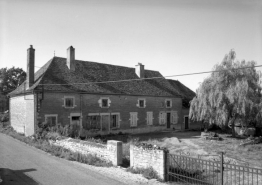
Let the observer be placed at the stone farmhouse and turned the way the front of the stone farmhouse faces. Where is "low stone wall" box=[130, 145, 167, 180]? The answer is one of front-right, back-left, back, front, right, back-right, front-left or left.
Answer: front-right

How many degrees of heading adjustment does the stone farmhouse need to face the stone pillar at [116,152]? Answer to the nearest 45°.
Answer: approximately 45° to its right

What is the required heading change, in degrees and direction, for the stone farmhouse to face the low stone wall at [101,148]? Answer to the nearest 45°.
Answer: approximately 45° to its right

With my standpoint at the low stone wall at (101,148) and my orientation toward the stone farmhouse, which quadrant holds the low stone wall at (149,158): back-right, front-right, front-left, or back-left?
back-right

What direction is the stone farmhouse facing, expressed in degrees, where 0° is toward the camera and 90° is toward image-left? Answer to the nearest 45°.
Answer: approximately 315°
